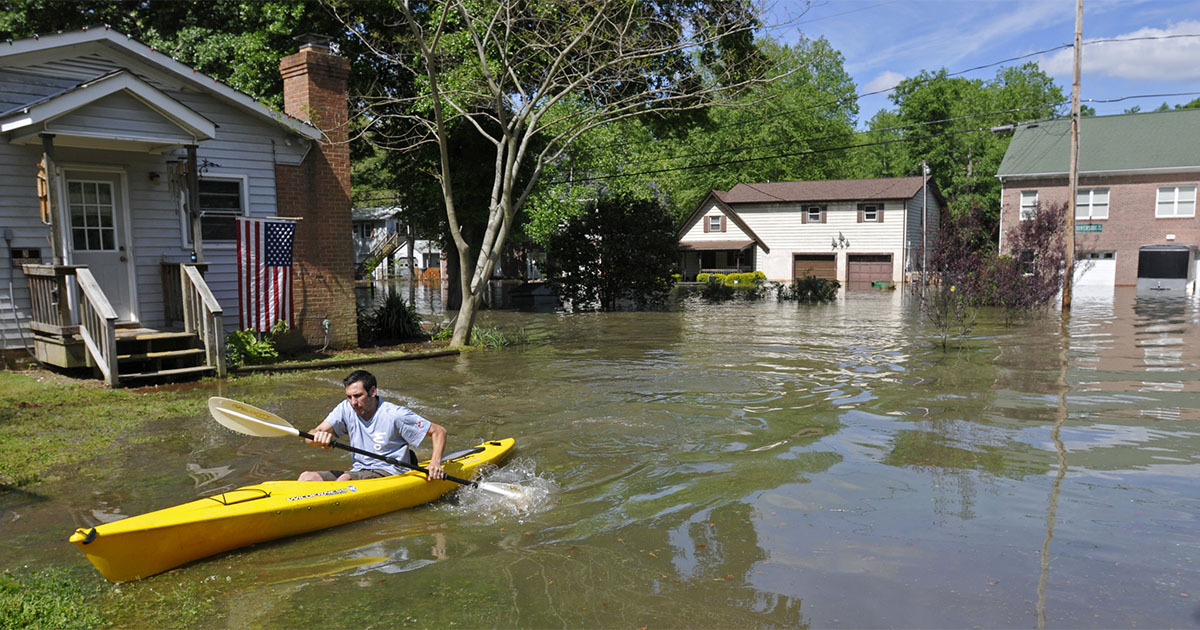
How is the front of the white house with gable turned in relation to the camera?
facing the viewer

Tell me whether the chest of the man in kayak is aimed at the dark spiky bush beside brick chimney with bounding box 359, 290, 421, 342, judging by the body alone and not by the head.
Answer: no

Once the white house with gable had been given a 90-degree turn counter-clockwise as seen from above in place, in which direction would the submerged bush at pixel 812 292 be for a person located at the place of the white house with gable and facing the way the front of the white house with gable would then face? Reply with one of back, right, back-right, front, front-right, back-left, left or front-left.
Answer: right

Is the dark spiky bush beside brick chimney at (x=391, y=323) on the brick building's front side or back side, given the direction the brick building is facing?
on the front side

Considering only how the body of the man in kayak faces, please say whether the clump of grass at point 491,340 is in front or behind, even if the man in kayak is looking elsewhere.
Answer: behind

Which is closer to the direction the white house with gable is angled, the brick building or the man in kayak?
the man in kayak

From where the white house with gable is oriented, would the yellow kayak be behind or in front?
in front

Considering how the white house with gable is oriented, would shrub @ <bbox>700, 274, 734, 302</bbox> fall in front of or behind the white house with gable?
in front

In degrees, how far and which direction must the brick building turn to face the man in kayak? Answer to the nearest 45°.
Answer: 0° — it already faces them

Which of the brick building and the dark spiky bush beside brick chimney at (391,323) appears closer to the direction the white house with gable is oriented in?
the dark spiky bush beside brick chimney
